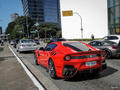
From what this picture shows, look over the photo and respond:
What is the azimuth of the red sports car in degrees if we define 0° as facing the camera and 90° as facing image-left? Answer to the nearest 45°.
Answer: approximately 135°
